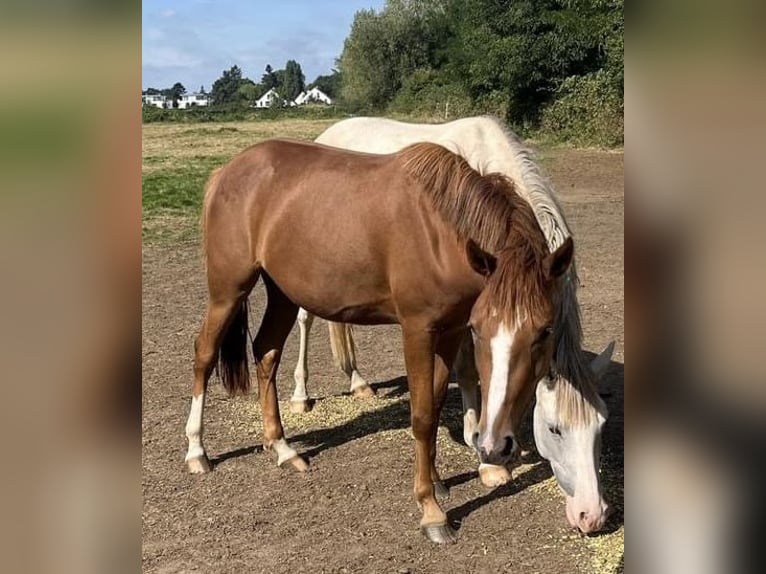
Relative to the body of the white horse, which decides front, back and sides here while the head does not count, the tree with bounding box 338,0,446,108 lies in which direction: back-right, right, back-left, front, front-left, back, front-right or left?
back-left

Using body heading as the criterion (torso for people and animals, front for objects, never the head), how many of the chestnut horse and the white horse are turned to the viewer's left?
0

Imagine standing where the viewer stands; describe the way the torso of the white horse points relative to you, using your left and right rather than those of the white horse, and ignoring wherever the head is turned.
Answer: facing the viewer and to the right of the viewer

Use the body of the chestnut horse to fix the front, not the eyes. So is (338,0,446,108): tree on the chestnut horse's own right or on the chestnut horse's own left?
on the chestnut horse's own left
